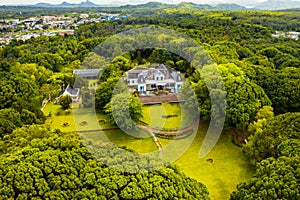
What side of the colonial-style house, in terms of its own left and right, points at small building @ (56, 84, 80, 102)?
right

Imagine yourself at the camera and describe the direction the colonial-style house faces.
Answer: facing the viewer
